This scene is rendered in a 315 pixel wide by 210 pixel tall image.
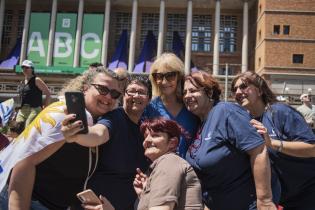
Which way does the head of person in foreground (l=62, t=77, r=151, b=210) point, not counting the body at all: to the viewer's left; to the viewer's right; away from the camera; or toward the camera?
toward the camera

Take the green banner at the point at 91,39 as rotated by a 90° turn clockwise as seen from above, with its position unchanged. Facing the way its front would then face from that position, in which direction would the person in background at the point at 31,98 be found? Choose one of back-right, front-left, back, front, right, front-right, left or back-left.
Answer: left

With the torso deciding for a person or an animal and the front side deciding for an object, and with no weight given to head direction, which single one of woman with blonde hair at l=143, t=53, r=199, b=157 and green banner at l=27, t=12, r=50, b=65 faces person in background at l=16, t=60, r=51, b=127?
the green banner

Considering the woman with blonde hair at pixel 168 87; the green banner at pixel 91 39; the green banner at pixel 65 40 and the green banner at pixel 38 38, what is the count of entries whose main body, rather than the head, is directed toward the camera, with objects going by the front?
4

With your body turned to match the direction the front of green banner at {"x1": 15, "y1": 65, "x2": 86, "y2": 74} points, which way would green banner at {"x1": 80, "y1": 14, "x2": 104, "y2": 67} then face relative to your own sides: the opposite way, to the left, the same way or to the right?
the same way

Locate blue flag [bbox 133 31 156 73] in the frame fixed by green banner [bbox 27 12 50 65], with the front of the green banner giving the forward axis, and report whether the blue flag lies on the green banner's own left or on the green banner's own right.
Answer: on the green banner's own left

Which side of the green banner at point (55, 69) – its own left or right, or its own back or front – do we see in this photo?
front

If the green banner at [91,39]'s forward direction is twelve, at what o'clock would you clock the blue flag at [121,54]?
The blue flag is roughly at 9 o'clock from the green banner.

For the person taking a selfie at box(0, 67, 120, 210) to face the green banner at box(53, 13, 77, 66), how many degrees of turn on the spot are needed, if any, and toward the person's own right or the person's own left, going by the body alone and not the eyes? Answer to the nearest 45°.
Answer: approximately 135° to the person's own left

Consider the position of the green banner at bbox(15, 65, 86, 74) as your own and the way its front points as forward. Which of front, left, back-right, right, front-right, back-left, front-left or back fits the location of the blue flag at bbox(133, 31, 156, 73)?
left

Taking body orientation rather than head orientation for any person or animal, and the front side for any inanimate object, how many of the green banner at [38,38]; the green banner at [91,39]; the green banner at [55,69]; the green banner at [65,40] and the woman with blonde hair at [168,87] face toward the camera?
5

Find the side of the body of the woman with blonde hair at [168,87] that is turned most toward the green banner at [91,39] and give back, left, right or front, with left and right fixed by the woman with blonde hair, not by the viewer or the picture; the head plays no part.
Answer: back

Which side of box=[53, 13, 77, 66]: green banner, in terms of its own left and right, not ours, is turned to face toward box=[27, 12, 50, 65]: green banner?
right

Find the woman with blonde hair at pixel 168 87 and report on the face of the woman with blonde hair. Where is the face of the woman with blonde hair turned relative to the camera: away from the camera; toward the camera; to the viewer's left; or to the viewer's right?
toward the camera

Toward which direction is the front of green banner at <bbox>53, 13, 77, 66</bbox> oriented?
toward the camera

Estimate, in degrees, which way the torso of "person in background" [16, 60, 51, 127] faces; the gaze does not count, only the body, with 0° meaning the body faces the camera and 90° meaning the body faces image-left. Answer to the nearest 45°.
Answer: approximately 45°

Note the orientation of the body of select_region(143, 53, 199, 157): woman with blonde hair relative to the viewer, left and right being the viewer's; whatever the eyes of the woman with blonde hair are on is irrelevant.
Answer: facing the viewer
